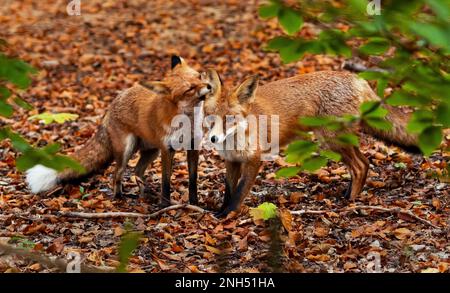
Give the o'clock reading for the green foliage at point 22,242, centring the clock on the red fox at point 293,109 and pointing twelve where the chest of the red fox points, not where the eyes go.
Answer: The green foliage is roughly at 11 o'clock from the red fox.

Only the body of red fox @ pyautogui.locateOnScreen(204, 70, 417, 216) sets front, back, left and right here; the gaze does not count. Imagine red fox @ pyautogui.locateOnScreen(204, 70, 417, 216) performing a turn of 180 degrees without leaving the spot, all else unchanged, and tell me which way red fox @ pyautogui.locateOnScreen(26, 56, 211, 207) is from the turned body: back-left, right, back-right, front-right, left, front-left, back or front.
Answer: back

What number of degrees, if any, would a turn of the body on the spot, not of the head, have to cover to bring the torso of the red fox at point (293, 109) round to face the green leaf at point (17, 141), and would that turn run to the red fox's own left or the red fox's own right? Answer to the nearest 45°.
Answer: approximately 90° to the red fox's own left

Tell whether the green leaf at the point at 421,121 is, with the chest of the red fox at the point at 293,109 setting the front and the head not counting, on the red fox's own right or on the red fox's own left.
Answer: on the red fox's own left

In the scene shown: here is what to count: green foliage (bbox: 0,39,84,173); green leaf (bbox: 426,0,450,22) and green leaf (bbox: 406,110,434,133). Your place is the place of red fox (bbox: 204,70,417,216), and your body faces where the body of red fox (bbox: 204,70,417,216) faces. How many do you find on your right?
0

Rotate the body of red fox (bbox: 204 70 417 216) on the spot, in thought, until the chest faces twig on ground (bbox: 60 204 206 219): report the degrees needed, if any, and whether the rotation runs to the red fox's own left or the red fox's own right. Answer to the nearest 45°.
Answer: approximately 45° to the red fox's own left

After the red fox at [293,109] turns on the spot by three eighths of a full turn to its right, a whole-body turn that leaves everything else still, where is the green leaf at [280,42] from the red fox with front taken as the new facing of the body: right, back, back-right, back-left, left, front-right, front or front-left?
back-right

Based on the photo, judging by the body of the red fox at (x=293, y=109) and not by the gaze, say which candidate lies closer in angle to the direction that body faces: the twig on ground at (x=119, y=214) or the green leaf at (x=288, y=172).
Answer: the twig on ground

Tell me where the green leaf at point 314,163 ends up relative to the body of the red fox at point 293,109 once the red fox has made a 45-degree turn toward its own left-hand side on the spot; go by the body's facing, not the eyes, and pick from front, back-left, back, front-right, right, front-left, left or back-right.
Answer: front-left

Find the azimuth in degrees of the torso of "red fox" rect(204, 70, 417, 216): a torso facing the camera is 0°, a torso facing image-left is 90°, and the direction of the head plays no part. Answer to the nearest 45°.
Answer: approximately 90°

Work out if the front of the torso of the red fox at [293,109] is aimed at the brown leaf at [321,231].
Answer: no

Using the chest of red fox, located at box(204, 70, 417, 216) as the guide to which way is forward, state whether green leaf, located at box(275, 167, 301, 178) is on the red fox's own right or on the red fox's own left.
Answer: on the red fox's own left

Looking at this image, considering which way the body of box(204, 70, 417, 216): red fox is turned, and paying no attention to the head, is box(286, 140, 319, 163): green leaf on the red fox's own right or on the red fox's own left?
on the red fox's own left
